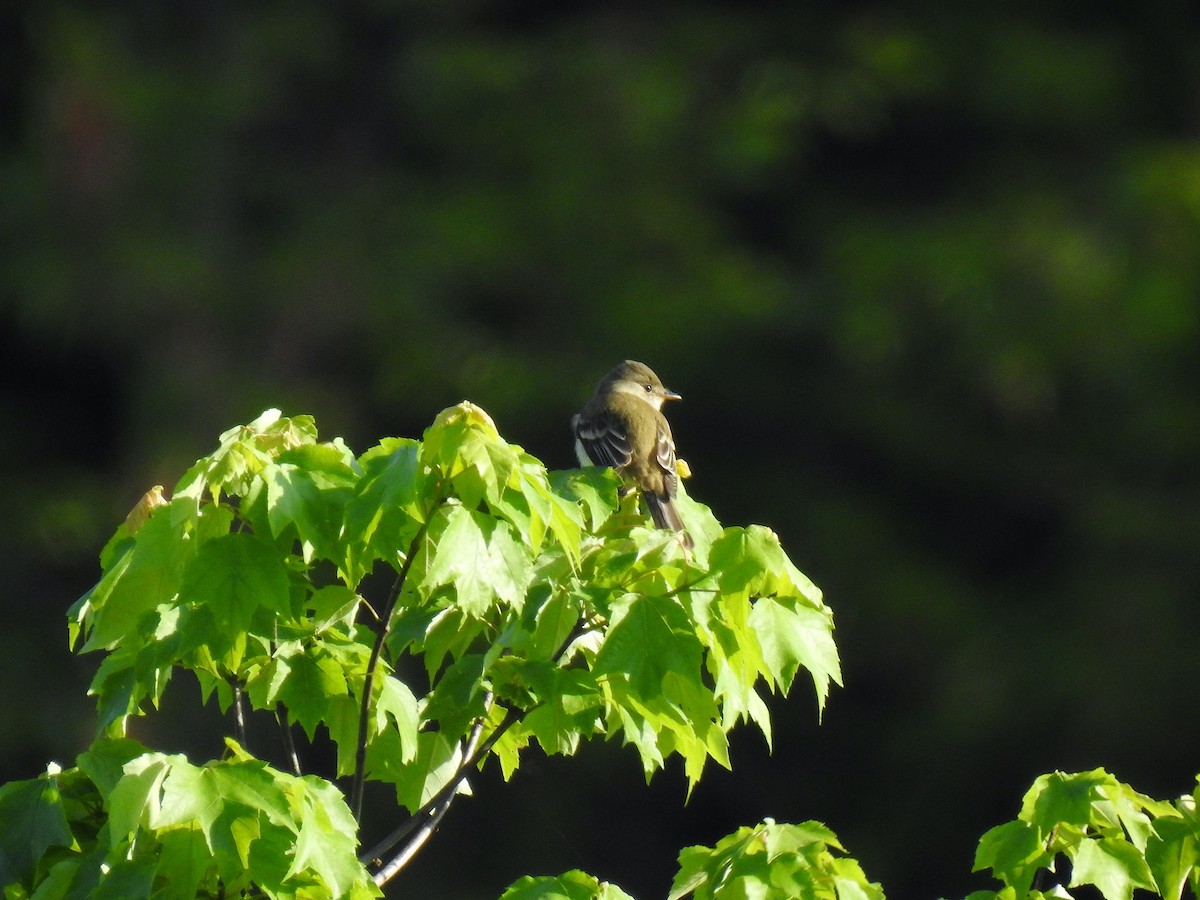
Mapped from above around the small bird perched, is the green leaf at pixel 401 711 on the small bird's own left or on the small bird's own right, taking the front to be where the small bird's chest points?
on the small bird's own left

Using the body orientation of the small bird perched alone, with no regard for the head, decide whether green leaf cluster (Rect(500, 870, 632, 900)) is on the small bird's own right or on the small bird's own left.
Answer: on the small bird's own left

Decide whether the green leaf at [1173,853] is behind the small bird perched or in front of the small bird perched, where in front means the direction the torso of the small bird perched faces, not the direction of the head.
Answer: behind

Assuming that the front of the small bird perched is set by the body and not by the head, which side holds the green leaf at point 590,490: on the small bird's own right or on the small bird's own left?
on the small bird's own left

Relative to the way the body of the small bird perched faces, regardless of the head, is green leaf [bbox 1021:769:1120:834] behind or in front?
behind

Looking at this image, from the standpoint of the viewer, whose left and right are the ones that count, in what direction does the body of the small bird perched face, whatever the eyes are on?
facing away from the viewer and to the left of the viewer
